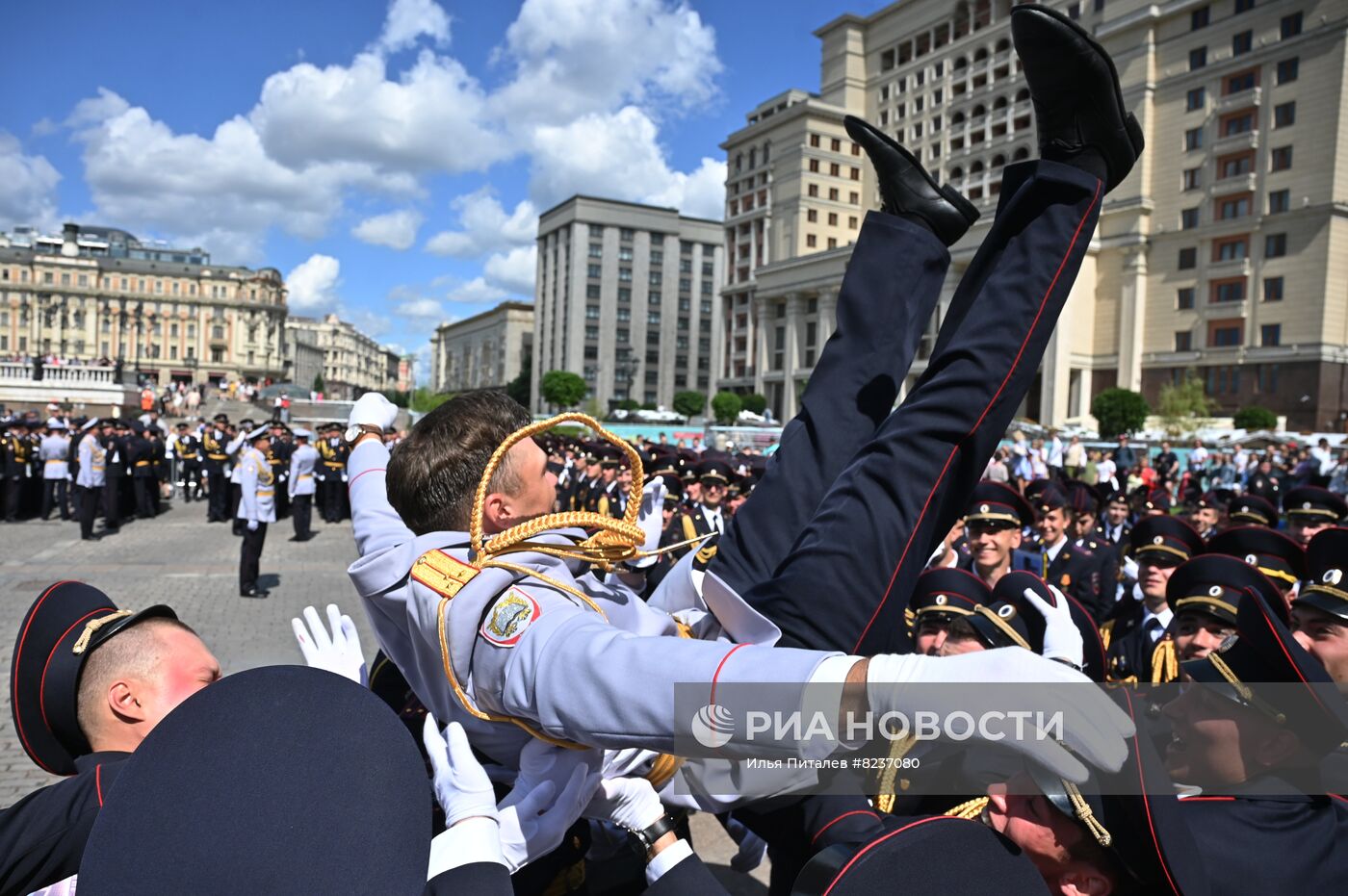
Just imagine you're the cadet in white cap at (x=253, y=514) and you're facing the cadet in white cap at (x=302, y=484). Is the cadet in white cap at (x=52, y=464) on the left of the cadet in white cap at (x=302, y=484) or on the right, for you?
left

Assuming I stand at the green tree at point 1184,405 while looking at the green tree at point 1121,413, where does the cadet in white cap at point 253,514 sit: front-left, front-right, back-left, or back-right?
front-left

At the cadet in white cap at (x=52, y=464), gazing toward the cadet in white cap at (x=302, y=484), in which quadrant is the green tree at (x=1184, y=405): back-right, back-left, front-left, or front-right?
front-left

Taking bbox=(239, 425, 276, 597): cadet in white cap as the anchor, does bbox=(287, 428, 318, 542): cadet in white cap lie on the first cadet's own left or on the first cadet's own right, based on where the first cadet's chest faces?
on the first cadet's own left

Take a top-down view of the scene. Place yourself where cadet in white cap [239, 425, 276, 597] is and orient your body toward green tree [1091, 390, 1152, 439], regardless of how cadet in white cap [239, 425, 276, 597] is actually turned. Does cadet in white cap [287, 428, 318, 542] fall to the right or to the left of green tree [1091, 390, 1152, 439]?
left
